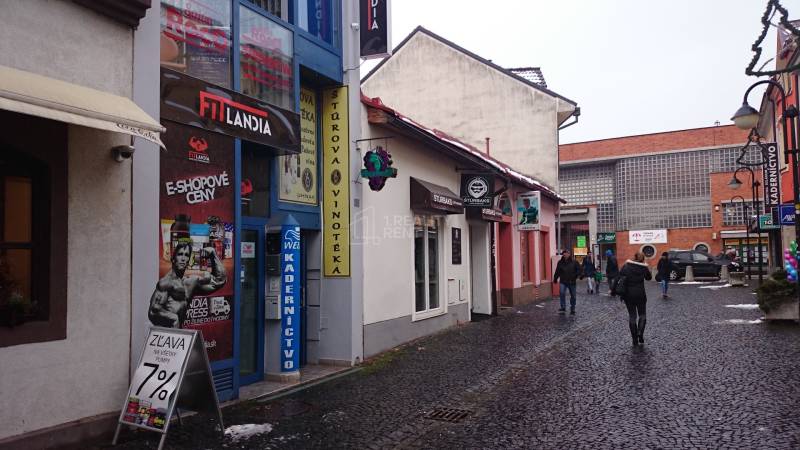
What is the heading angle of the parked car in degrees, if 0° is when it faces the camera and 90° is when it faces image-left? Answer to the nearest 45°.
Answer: approximately 270°

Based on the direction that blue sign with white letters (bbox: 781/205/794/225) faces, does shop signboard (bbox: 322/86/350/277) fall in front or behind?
in front

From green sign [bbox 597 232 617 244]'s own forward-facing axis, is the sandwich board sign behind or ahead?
ahead

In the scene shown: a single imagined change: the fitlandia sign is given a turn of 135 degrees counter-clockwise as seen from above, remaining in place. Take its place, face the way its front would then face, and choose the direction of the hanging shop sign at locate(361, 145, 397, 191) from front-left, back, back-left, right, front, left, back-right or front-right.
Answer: front-right

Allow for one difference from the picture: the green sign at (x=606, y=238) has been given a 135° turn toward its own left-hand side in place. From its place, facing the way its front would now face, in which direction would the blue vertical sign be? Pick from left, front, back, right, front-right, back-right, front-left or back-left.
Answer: back-right

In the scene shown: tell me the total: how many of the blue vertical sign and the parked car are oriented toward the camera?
1

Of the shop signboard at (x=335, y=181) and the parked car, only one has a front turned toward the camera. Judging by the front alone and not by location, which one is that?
the shop signboard

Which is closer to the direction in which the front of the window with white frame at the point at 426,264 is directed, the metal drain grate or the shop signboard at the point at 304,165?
the metal drain grate

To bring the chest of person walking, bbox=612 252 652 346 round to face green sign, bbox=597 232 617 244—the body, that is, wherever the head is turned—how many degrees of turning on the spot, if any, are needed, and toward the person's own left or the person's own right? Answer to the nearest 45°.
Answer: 0° — they already face it

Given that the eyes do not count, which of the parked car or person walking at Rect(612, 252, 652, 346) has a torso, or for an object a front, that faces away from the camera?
the person walking

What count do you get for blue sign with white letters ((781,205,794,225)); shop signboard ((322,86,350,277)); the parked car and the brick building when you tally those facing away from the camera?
0

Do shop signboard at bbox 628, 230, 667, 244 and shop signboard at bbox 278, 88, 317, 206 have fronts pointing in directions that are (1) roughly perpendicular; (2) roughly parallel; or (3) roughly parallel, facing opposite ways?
roughly perpendicular

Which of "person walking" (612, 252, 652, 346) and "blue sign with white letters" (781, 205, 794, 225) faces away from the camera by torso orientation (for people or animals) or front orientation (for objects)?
the person walking

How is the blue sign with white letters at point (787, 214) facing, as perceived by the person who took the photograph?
facing the viewer

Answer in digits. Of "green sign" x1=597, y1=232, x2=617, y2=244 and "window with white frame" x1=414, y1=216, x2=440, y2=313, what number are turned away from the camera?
0

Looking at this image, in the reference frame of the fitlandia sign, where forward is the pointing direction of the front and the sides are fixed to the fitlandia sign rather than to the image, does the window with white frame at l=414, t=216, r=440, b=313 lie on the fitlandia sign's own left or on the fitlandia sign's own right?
on the fitlandia sign's own left

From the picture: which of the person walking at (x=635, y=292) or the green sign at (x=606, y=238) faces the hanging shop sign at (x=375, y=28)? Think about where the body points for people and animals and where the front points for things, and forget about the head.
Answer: the green sign

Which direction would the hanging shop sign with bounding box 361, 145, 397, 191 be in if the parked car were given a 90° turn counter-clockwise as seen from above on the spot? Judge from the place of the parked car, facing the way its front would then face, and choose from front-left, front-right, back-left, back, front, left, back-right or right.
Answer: back
